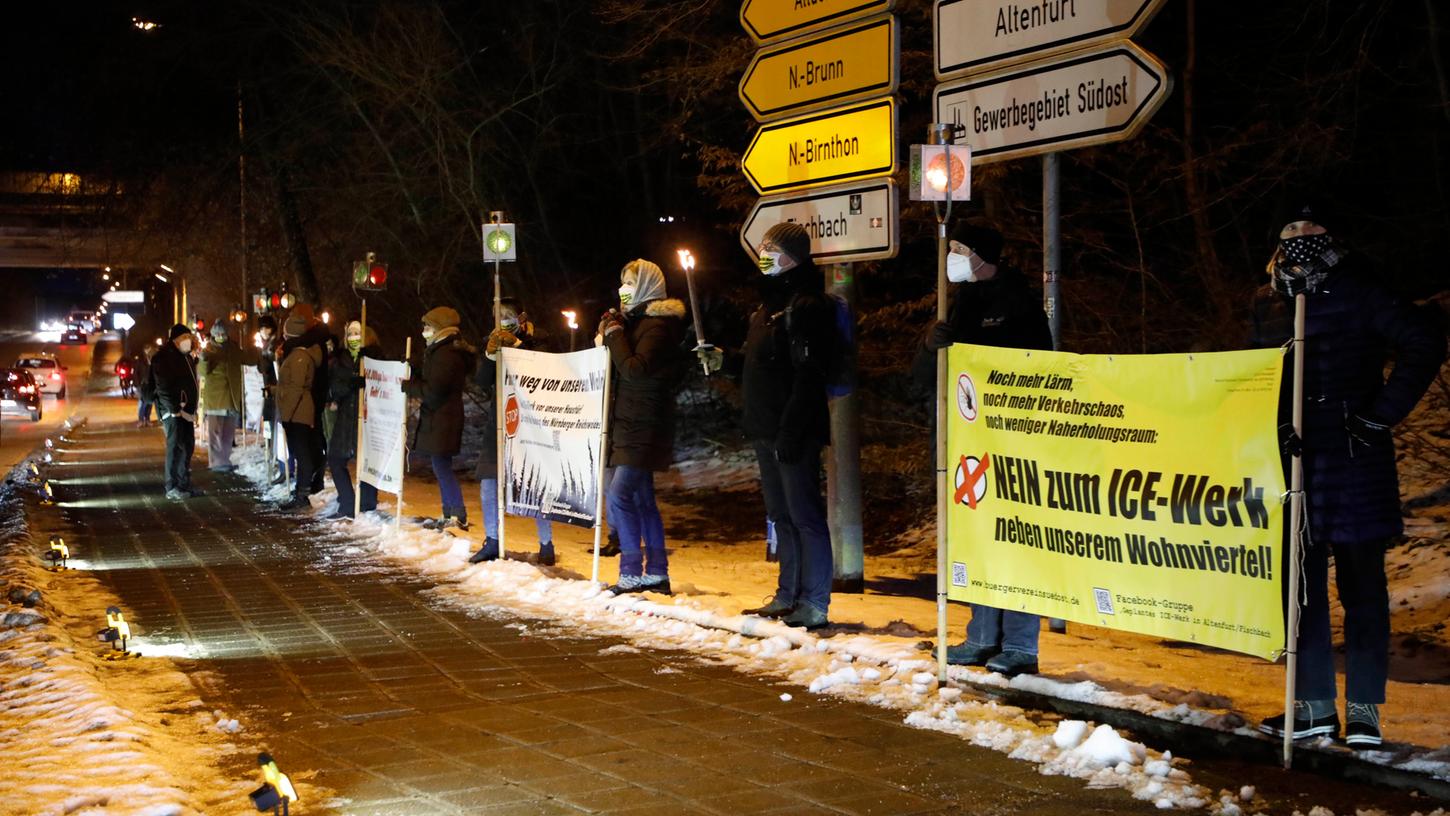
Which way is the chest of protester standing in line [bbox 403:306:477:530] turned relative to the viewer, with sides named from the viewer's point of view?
facing to the left of the viewer

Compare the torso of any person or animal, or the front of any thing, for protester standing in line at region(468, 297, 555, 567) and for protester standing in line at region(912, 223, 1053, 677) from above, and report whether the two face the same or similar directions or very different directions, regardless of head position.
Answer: same or similar directions

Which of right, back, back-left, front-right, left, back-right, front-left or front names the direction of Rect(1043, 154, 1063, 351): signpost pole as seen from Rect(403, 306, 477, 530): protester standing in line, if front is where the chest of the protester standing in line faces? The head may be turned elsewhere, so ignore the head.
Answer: back-left

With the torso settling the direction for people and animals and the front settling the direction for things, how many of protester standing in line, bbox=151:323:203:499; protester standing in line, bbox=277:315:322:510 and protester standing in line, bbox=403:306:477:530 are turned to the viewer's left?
2

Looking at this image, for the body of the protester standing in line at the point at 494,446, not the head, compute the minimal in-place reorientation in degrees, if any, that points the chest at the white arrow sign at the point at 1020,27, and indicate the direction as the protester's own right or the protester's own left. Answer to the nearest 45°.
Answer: approximately 90° to the protester's own left

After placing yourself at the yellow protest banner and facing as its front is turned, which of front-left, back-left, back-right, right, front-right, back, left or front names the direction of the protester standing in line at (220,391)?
right

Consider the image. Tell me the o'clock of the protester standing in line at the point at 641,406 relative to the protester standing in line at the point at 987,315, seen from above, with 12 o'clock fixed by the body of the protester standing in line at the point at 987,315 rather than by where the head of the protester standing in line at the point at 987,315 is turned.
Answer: the protester standing in line at the point at 641,406 is roughly at 3 o'clock from the protester standing in line at the point at 987,315.

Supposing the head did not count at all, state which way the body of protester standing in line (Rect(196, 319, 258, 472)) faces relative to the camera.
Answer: toward the camera

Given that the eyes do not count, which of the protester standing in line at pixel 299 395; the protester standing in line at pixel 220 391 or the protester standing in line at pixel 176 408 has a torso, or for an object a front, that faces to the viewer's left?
the protester standing in line at pixel 299 395

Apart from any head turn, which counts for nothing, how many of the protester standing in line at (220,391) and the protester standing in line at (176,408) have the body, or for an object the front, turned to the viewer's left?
0

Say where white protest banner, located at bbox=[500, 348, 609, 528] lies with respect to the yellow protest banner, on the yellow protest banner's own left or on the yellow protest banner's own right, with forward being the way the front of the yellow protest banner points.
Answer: on the yellow protest banner's own right

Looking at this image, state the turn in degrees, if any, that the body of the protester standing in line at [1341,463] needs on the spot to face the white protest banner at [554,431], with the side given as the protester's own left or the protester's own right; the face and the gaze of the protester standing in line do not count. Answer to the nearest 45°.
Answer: approximately 90° to the protester's own right

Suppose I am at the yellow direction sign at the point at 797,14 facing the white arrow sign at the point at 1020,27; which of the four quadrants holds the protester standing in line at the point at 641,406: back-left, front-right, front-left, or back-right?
back-right

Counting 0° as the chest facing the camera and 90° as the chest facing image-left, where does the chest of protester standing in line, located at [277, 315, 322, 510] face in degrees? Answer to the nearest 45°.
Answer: approximately 90°
